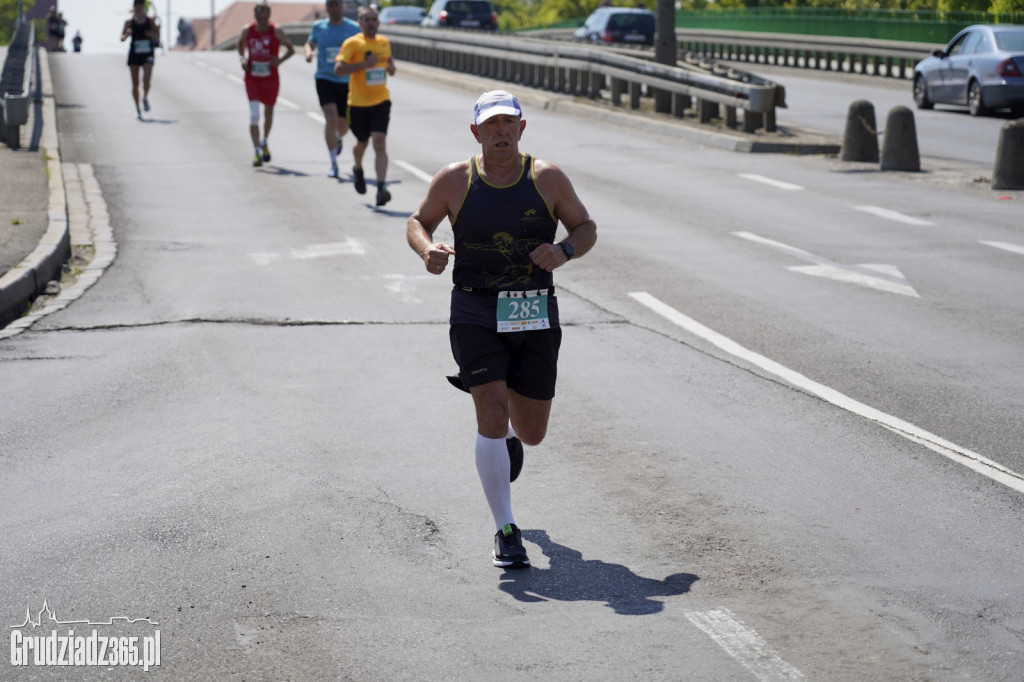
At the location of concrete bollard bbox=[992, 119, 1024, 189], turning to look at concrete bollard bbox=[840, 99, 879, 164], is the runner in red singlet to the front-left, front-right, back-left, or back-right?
front-left

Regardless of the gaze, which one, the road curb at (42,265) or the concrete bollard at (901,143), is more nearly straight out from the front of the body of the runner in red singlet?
the road curb

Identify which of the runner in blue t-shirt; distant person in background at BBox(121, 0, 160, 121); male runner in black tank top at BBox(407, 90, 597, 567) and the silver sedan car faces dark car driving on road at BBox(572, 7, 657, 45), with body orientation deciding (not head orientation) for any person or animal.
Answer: the silver sedan car

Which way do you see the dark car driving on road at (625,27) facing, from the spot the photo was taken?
facing away from the viewer and to the left of the viewer

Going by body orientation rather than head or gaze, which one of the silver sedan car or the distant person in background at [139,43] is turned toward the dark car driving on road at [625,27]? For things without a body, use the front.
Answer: the silver sedan car

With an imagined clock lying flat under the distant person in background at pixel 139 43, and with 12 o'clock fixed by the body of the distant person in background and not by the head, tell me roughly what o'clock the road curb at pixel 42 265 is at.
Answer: The road curb is roughly at 12 o'clock from the distant person in background.

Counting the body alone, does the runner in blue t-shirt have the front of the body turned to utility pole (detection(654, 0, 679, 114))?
no

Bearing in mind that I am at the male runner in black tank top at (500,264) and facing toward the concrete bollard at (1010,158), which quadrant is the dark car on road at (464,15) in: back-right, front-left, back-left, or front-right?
front-left

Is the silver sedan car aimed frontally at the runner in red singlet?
no

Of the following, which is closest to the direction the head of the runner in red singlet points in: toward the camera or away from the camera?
toward the camera

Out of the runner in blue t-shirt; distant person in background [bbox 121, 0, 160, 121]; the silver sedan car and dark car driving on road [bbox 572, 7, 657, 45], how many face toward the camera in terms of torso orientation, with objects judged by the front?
2

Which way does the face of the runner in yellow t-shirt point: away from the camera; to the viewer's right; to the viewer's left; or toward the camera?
toward the camera

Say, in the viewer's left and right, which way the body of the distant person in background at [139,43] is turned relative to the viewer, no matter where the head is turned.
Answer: facing the viewer

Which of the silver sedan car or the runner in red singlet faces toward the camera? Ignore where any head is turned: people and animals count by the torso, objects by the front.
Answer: the runner in red singlet

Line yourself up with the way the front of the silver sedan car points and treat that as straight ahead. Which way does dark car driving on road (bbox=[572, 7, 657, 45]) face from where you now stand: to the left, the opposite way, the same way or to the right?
the same way

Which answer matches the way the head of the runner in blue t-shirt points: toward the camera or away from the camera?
toward the camera

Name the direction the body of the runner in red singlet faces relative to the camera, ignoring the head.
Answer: toward the camera

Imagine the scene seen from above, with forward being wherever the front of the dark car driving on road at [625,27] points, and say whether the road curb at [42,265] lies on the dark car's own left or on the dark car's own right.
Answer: on the dark car's own left
